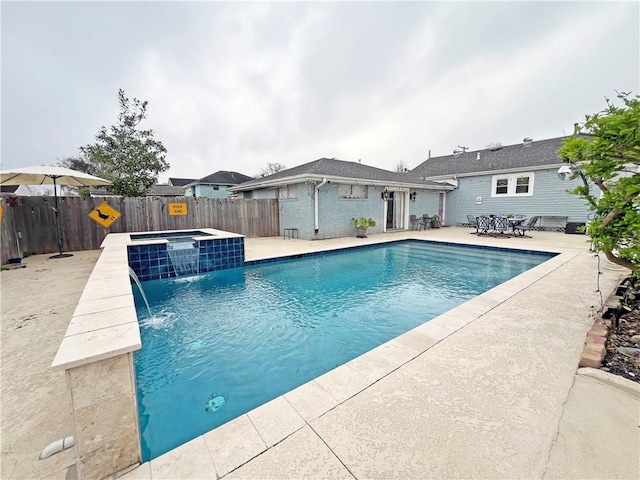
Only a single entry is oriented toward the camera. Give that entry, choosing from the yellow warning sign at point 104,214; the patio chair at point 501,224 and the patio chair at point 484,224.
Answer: the yellow warning sign

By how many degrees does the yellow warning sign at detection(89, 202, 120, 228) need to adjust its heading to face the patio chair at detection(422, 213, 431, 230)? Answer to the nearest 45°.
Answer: approximately 90° to its left

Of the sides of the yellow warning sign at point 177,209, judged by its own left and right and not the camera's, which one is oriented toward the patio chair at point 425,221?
left

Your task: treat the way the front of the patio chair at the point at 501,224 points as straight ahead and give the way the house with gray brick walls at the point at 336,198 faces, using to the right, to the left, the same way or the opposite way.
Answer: to the right

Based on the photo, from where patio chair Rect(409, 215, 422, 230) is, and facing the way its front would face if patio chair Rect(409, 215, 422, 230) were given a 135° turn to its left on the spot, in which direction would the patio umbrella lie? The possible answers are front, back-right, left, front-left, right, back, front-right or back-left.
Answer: back-left

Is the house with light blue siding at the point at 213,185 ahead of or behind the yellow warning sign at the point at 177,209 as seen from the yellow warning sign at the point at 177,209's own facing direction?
behind

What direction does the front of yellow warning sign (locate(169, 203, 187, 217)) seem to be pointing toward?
toward the camera

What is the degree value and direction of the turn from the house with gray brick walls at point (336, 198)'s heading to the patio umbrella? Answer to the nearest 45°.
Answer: approximately 90° to its right

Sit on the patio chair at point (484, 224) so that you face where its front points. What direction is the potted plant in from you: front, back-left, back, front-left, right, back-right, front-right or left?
back

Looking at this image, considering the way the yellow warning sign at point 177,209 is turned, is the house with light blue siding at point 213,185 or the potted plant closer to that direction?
the potted plant

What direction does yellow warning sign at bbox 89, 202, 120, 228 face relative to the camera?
toward the camera

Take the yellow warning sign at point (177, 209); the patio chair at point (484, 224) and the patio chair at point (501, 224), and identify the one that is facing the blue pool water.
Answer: the yellow warning sign

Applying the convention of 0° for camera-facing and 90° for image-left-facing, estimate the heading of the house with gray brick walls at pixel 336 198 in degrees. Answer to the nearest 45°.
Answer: approximately 315°
